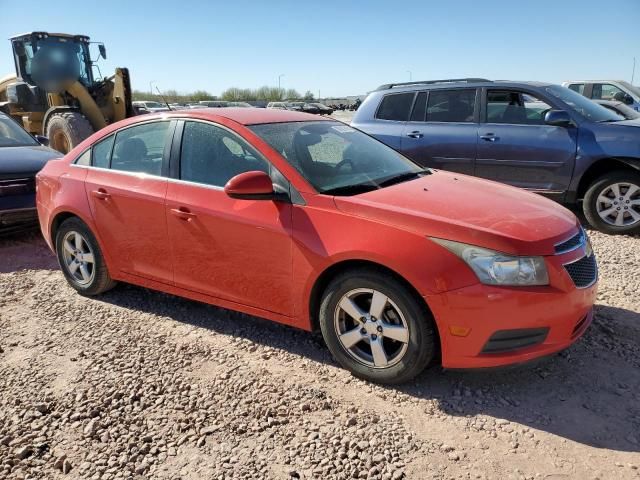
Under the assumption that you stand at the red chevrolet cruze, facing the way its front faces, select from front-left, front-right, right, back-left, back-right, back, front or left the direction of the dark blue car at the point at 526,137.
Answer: left

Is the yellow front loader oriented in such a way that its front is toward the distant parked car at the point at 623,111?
yes

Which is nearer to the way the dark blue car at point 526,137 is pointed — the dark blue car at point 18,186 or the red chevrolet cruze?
the red chevrolet cruze

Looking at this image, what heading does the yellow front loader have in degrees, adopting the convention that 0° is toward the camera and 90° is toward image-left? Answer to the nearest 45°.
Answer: approximately 315°

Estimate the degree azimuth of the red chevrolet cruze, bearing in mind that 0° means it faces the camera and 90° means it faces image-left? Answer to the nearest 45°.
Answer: approximately 315°

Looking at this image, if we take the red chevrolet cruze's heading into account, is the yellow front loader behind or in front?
behind

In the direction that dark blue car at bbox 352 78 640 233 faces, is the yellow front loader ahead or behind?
behind

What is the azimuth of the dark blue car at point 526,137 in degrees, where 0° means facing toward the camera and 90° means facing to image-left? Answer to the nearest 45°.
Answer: approximately 315°

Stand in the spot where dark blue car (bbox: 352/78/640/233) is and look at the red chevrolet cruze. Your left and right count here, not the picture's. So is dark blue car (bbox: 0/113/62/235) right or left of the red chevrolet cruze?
right

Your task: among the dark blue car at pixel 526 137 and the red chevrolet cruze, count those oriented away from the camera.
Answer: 0

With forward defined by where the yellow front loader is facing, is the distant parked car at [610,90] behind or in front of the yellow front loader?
in front

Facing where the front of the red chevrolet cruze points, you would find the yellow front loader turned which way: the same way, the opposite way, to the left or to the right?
the same way

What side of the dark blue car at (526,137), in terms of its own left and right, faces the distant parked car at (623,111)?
left

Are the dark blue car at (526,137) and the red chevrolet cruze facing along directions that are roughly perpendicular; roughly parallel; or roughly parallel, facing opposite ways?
roughly parallel

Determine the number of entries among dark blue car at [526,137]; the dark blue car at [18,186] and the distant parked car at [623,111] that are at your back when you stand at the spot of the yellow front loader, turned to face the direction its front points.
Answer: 0

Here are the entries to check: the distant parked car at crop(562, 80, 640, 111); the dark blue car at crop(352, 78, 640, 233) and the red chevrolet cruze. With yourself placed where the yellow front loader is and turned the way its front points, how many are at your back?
0

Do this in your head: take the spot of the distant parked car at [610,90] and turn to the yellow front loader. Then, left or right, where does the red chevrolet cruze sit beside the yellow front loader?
left

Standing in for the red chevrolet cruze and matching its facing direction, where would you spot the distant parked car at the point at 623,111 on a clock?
The distant parked car is roughly at 9 o'clock from the red chevrolet cruze.
